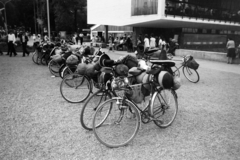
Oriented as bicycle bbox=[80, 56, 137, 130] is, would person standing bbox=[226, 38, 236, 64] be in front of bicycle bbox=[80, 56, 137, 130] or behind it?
behind

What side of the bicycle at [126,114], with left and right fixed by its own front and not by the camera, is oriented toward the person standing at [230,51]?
back

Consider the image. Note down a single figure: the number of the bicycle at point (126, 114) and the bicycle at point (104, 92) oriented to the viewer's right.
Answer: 0

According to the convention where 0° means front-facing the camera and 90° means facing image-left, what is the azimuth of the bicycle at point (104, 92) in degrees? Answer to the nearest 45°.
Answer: approximately 45°

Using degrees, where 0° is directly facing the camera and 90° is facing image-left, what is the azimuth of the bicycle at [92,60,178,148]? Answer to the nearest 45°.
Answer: approximately 45°
